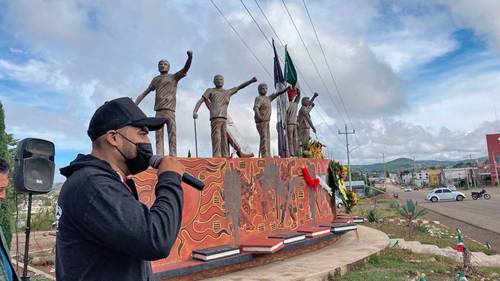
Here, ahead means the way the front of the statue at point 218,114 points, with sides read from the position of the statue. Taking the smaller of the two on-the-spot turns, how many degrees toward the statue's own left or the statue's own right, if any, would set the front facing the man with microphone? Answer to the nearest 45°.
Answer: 0° — it already faces them

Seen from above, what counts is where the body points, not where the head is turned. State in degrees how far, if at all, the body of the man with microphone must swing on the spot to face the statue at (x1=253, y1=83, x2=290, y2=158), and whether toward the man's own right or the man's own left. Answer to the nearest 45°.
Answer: approximately 45° to the man's own left

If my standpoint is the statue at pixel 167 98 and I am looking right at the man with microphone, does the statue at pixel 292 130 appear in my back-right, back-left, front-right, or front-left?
back-left

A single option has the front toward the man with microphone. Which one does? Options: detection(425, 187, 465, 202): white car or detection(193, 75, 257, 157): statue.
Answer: the statue

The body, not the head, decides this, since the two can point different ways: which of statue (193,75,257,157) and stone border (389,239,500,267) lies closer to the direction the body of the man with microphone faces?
the stone border

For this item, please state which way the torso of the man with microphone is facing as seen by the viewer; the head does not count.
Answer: to the viewer's right

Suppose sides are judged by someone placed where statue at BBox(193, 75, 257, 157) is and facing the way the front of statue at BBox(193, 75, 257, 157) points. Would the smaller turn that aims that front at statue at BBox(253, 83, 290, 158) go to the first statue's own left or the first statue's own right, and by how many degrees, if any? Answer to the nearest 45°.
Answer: approximately 135° to the first statue's own left

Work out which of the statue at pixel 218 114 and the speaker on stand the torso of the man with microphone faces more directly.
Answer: the statue
